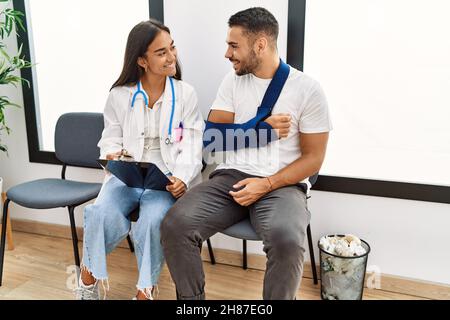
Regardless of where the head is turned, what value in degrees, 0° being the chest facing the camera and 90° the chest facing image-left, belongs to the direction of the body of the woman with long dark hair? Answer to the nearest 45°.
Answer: approximately 0°

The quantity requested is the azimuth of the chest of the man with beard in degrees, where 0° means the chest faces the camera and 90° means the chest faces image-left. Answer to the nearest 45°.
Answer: approximately 45°

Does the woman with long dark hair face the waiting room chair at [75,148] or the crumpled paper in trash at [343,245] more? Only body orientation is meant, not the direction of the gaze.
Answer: the crumpled paper in trash

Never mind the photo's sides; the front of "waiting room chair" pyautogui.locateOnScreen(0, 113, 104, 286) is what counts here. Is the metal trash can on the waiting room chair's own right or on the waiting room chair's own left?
on the waiting room chair's own left

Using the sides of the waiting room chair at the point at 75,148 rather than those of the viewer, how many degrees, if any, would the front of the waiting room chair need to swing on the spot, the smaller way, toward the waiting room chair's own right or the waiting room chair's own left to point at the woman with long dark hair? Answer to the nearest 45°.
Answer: approximately 90° to the waiting room chair's own left

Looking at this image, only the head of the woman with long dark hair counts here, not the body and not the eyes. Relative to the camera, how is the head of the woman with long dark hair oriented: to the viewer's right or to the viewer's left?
to the viewer's right
